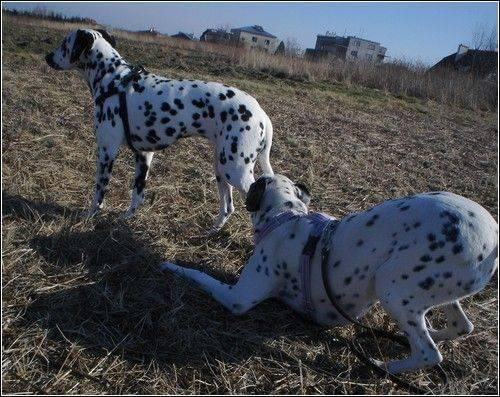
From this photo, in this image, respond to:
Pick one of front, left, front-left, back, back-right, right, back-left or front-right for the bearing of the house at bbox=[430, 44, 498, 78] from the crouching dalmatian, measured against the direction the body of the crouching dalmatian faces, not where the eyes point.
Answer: front-right

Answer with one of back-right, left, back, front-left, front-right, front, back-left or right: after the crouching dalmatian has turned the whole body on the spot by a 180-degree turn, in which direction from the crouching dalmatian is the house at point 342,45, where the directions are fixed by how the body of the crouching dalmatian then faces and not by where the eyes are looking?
back-left

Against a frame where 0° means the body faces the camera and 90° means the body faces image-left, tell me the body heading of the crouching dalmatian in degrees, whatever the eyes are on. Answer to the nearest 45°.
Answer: approximately 135°

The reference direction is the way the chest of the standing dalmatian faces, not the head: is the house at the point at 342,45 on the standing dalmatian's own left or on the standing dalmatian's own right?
on the standing dalmatian's own right

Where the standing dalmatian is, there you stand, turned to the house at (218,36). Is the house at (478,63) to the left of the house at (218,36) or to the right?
right

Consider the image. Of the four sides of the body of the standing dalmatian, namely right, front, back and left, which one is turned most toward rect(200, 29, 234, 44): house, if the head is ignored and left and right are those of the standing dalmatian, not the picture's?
right

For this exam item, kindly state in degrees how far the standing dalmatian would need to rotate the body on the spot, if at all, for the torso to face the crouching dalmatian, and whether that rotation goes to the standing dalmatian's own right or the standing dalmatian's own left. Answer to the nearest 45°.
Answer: approximately 135° to the standing dalmatian's own left

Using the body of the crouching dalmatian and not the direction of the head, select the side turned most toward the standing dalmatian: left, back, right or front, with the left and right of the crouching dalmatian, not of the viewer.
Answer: front

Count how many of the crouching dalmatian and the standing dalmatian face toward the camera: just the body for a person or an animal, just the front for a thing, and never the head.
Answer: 0

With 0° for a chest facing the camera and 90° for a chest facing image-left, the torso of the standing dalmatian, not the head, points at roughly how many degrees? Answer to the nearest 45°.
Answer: approximately 90°

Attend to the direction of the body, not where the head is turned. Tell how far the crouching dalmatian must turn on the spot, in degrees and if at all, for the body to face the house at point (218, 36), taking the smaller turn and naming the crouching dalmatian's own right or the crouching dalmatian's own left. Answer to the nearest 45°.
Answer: approximately 45° to the crouching dalmatian's own right

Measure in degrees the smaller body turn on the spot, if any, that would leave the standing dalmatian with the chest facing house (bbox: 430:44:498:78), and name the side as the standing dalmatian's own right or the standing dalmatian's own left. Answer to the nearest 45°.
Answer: approximately 135° to the standing dalmatian's own right
